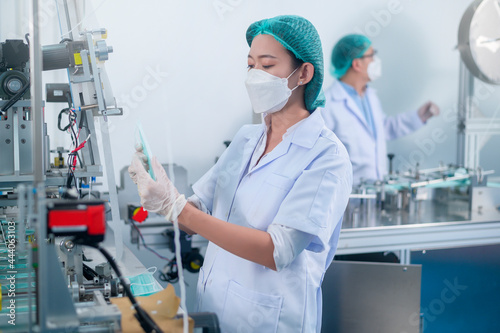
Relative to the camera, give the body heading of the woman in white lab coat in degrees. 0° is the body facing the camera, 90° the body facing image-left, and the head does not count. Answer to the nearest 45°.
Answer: approximately 45°

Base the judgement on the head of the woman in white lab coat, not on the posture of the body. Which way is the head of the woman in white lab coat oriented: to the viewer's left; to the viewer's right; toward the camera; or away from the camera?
to the viewer's left

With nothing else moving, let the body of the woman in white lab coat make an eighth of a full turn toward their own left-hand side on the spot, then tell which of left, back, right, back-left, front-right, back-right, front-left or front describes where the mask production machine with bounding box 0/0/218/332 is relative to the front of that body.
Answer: right
